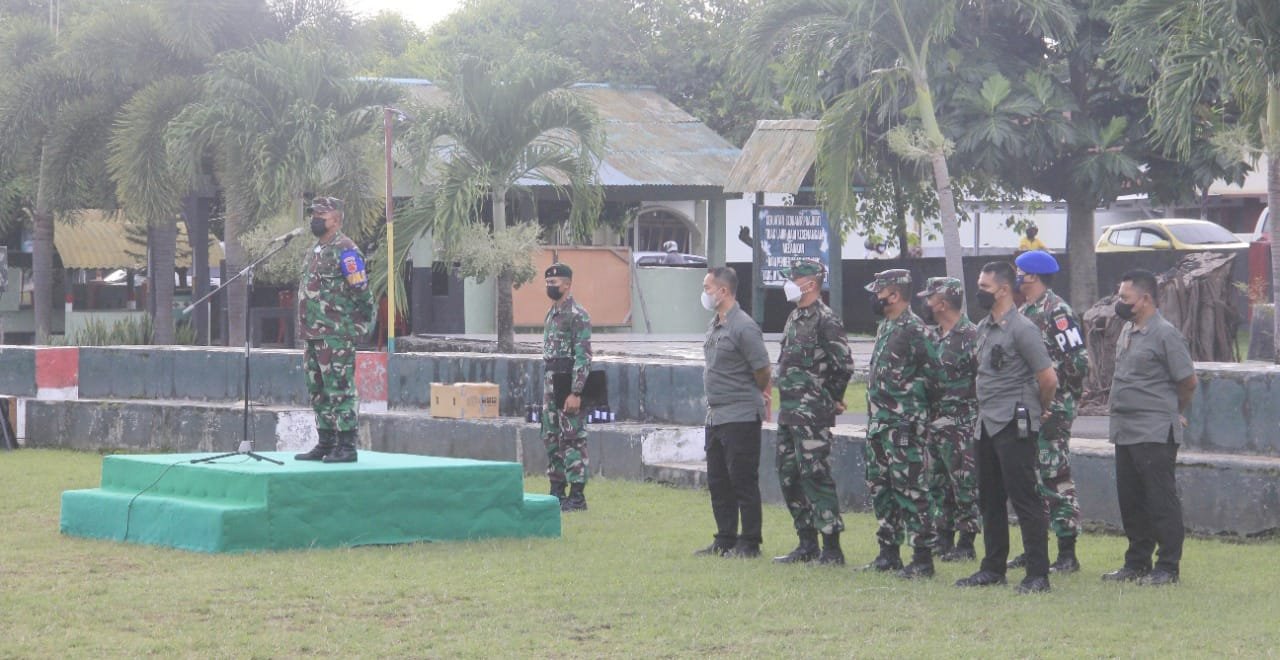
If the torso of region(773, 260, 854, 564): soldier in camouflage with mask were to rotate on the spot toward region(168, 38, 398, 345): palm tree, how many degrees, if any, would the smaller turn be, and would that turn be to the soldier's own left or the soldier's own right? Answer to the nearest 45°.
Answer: approximately 90° to the soldier's own right

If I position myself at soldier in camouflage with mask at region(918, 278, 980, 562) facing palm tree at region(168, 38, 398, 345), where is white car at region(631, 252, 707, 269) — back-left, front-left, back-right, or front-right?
front-right

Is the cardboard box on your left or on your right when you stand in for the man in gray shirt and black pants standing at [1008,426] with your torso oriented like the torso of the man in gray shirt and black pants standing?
on your right

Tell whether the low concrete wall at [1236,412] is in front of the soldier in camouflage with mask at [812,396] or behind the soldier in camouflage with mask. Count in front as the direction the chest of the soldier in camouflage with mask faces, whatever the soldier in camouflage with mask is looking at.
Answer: behind

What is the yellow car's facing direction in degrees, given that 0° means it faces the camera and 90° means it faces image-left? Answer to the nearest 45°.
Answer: approximately 315°

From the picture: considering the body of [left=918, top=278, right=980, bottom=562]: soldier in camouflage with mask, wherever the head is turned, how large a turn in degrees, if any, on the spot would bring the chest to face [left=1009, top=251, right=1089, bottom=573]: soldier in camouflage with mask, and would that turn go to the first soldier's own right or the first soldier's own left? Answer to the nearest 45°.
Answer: approximately 135° to the first soldier's own left

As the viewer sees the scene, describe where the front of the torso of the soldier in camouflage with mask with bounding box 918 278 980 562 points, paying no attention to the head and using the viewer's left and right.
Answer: facing the viewer and to the left of the viewer

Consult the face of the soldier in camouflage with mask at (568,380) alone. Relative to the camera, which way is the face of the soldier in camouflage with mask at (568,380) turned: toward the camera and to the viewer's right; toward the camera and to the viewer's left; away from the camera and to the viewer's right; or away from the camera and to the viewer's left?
toward the camera and to the viewer's left
